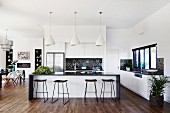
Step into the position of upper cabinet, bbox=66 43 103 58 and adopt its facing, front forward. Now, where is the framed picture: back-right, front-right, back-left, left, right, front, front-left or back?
back-right

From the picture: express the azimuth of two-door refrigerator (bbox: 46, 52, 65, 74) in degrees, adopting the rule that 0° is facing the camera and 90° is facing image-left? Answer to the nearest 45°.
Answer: approximately 0°

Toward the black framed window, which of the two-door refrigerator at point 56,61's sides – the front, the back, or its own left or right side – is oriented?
left

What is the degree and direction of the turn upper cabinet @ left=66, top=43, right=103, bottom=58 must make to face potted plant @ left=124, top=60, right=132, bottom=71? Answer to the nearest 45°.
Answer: approximately 90° to its left
